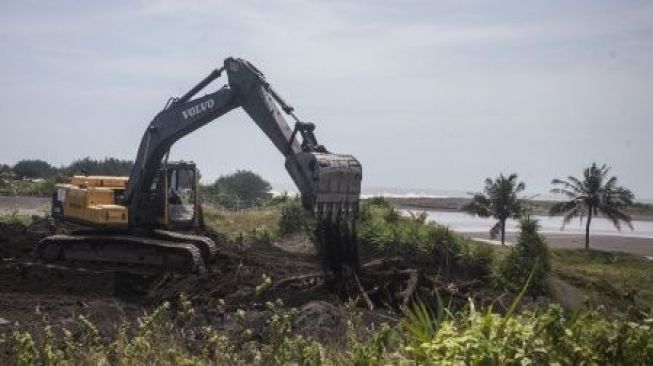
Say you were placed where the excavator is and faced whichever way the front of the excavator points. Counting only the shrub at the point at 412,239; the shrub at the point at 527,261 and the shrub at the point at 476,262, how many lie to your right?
0

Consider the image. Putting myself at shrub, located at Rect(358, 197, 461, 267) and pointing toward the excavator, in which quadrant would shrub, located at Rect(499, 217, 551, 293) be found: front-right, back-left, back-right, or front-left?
back-left

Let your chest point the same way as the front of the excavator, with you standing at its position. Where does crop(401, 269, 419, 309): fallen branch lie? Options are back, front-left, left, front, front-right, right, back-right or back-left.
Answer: front

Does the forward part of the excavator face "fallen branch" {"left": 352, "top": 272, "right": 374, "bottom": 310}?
yes

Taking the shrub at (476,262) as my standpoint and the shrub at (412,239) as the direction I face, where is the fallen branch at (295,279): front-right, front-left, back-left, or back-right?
front-left

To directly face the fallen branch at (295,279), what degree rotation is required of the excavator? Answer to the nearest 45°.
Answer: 0° — it already faces it
